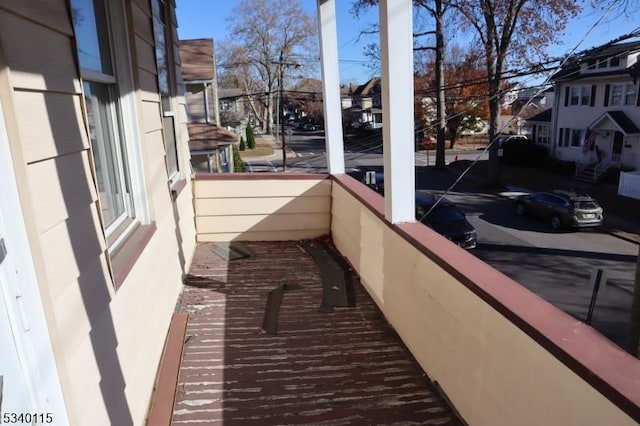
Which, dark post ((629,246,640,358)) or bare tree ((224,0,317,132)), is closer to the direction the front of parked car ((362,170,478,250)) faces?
the dark post

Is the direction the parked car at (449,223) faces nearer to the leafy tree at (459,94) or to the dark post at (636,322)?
the dark post

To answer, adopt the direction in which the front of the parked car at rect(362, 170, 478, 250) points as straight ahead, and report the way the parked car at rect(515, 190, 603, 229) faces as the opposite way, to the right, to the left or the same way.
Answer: the opposite way

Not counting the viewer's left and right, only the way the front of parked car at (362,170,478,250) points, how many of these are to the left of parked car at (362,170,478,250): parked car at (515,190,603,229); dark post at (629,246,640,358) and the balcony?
1

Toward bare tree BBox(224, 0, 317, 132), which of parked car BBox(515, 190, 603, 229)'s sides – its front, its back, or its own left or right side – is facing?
front

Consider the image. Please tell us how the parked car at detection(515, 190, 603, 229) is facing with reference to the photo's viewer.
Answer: facing away from the viewer and to the left of the viewer

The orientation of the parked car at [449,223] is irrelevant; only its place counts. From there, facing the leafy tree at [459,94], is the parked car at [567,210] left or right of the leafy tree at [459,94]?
right

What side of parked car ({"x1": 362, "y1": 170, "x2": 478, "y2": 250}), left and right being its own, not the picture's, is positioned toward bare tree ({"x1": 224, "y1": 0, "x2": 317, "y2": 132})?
back

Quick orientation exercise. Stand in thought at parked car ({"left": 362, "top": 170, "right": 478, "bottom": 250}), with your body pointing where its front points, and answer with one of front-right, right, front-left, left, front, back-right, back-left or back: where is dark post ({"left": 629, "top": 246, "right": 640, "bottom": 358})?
front-right

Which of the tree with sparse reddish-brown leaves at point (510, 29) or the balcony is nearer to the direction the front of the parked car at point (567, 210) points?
the tree with sparse reddish-brown leaves

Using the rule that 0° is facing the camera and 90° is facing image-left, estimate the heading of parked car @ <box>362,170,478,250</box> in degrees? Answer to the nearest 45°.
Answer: approximately 315°

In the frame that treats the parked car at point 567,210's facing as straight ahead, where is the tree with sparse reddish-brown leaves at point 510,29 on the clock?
The tree with sparse reddish-brown leaves is roughly at 1 o'clock from the parked car.

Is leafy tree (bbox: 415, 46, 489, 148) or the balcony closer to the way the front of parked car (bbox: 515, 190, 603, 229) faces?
the leafy tree

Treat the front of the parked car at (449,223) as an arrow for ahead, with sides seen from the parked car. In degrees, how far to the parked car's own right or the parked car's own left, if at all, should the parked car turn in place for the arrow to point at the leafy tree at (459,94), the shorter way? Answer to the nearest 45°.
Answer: approximately 135° to the parked car's own left

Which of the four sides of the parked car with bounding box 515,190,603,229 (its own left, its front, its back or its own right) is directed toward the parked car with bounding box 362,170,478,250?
left

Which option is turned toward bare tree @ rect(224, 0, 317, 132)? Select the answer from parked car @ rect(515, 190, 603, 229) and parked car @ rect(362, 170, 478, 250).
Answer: parked car @ rect(515, 190, 603, 229)
